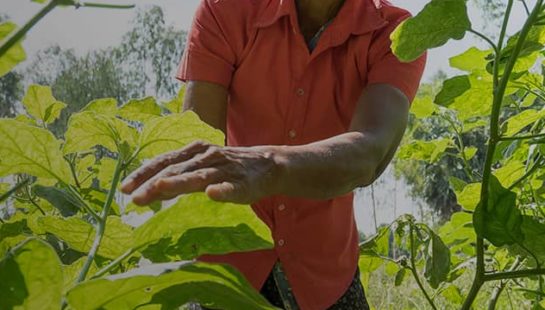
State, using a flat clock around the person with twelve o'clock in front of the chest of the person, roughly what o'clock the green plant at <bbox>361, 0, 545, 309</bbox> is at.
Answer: The green plant is roughly at 11 o'clock from the person.

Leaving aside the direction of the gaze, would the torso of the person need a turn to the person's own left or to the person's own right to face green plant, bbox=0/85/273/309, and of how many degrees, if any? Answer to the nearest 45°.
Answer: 0° — they already face it

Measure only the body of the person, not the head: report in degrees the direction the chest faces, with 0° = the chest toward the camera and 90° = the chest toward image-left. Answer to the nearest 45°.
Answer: approximately 0°
